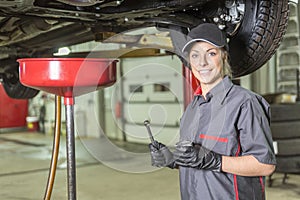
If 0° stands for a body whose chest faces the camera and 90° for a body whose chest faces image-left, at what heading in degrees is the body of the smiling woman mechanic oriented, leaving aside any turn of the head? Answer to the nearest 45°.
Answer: approximately 45°

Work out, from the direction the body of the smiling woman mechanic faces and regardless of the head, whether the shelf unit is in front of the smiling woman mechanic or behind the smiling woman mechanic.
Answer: behind

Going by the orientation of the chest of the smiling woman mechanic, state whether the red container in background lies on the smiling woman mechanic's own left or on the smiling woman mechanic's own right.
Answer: on the smiling woman mechanic's own right

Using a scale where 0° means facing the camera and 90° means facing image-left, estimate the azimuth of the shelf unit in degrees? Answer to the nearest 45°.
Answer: approximately 0°

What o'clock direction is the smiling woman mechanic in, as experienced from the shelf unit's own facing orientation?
The smiling woman mechanic is roughly at 12 o'clock from the shelf unit.

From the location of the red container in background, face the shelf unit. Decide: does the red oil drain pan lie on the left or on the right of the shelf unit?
right

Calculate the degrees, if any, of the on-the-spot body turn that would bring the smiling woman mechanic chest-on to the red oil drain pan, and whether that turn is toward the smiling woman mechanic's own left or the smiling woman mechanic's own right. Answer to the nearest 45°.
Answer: approximately 45° to the smiling woman mechanic's own right

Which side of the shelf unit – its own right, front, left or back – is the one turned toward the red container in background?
right
